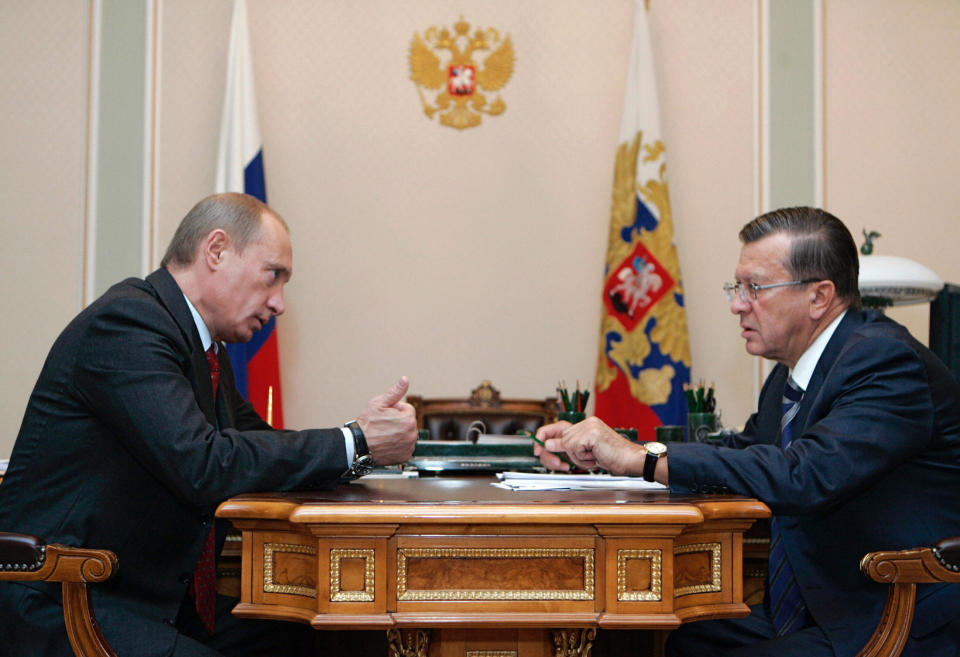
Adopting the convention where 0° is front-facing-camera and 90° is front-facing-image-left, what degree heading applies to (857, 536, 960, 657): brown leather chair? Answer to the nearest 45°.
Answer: approximately 90°

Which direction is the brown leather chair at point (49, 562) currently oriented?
to the viewer's right

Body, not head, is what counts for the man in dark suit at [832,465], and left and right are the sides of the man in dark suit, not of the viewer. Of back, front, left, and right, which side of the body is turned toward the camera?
left

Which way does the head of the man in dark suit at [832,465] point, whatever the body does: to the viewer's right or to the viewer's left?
to the viewer's left

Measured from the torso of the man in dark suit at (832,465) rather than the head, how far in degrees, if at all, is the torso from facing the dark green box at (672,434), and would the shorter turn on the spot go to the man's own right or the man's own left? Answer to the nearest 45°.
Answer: approximately 45° to the man's own right

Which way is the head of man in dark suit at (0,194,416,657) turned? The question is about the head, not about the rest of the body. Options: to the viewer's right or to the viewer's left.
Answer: to the viewer's right

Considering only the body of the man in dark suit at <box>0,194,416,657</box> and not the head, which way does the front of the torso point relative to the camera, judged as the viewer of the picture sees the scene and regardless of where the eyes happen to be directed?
to the viewer's right

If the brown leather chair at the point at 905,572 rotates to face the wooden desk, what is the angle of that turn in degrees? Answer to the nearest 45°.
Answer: approximately 45° to its left
